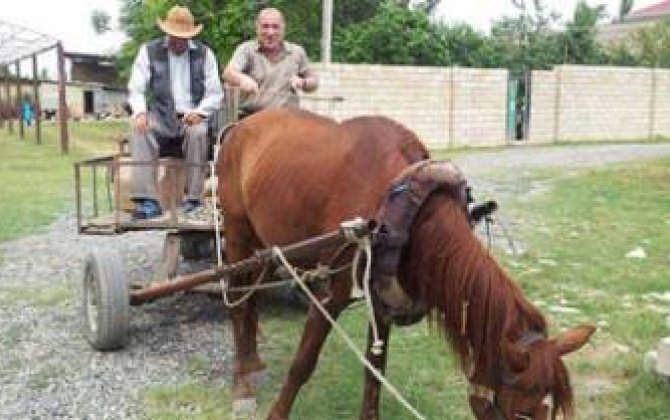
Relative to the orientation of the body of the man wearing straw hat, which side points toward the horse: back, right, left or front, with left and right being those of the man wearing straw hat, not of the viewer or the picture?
front

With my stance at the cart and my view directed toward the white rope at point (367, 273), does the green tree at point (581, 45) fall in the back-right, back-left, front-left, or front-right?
back-left

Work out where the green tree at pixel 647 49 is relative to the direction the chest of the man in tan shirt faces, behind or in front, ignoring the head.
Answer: behind

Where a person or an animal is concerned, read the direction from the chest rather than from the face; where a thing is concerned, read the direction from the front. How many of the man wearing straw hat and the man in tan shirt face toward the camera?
2

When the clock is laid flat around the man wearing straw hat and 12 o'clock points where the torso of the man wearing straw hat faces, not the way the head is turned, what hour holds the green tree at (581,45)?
The green tree is roughly at 7 o'clock from the man wearing straw hat.

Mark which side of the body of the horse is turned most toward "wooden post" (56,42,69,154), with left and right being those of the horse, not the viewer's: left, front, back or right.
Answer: back

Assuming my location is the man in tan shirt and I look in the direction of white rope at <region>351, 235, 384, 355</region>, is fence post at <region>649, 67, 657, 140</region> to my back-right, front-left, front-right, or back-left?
back-left

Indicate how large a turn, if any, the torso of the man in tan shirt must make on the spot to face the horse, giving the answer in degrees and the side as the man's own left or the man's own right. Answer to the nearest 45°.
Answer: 0° — they already face it

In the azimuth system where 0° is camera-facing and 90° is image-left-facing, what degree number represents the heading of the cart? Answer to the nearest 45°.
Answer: approximately 315°

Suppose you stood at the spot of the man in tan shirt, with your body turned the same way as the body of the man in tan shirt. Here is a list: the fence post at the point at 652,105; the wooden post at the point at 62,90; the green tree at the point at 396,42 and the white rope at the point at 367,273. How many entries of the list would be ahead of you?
1

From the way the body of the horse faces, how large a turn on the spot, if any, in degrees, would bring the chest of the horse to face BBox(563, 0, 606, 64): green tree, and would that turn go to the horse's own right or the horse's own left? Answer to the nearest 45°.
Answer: approximately 135° to the horse's own left
